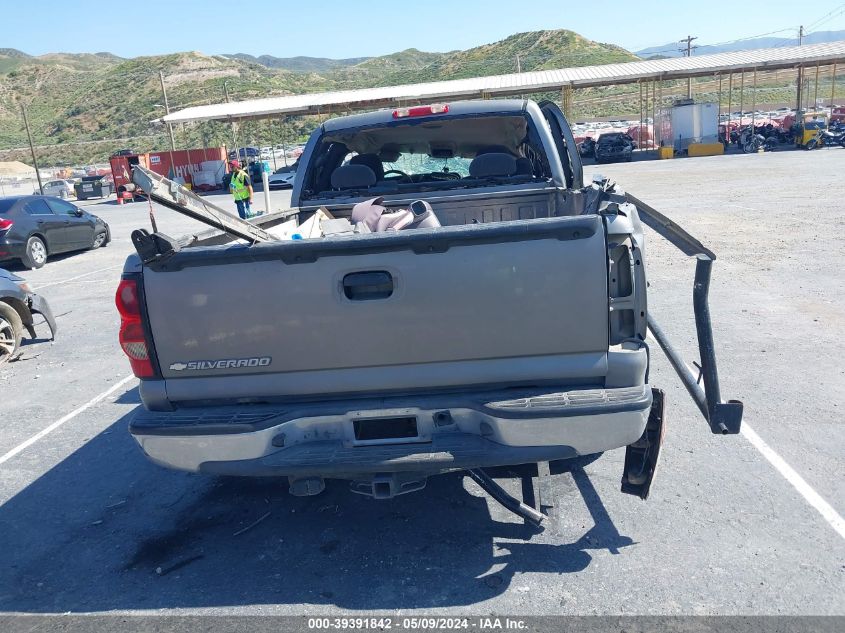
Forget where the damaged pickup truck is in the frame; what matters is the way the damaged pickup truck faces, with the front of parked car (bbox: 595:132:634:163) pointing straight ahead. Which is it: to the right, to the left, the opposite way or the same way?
the opposite way

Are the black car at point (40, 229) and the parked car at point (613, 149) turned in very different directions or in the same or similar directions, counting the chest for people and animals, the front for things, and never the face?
very different directions

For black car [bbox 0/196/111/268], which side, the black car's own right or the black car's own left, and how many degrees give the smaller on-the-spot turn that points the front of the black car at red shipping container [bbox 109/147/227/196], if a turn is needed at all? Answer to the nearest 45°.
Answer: approximately 45° to the black car's own left

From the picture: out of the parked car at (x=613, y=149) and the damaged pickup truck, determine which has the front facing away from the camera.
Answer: the damaged pickup truck

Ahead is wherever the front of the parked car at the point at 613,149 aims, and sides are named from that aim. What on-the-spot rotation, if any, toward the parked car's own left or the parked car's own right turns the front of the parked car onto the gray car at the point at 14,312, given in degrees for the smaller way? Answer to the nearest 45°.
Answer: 0° — it already faces it

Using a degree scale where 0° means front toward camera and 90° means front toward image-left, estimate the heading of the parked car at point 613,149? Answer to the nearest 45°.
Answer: approximately 0°

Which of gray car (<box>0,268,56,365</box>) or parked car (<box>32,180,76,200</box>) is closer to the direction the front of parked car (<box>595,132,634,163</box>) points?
the gray car

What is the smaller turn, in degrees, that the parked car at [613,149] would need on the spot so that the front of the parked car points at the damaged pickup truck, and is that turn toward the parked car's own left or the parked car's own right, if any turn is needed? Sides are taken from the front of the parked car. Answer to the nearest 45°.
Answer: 0° — it already faces it

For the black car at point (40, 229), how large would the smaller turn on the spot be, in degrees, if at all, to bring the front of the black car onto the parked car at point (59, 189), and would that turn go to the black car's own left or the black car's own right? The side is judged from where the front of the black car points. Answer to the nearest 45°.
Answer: approximately 45° to the black car's own left

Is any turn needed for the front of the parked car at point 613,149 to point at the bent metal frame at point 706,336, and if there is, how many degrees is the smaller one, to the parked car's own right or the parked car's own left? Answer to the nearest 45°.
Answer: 0° — it already faces it

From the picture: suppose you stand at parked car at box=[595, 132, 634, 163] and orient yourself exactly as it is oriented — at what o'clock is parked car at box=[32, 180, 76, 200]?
parked car at box=[32, 180, 76, 200] is roughly at 3 o'clock from parked car at box=[595, 132, 634, 163].

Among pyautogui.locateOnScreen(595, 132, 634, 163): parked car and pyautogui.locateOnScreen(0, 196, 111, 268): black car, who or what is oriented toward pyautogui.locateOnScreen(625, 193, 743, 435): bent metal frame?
the parked car

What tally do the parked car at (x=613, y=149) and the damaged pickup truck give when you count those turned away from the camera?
1

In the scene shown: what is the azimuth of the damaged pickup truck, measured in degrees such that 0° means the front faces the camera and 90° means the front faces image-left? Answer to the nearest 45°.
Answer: approximately 180°

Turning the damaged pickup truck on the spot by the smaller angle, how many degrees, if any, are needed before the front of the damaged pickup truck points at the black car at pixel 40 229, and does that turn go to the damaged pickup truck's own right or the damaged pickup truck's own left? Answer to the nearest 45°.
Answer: approximately 45° to the damaged pickup truck's own left
